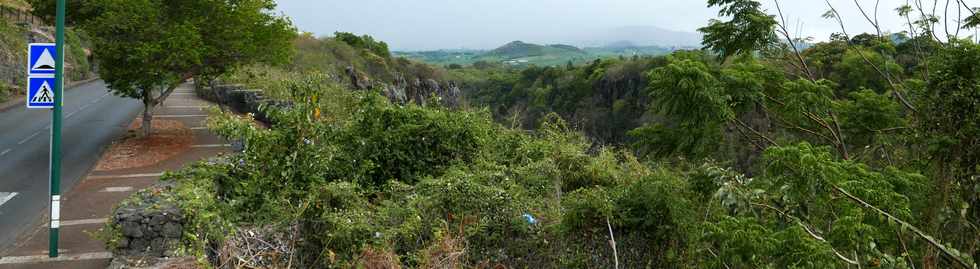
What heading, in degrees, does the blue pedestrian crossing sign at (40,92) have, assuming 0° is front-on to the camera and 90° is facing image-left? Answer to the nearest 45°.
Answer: approximately 0°

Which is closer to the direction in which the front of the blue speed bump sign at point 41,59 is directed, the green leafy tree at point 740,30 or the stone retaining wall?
the stone retaining wall

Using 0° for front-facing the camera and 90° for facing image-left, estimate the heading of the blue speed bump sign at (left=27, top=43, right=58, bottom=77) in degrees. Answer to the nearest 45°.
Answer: approximately 0°

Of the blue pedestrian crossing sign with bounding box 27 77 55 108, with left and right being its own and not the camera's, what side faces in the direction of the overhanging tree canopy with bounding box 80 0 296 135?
back

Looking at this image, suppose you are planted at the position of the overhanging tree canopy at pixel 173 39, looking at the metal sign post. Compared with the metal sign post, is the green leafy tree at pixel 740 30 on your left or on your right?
left

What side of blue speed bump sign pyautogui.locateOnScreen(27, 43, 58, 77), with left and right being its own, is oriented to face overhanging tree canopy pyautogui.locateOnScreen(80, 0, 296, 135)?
back

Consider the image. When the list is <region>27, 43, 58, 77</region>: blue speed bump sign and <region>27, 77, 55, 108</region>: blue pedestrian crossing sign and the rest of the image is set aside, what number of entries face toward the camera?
2
